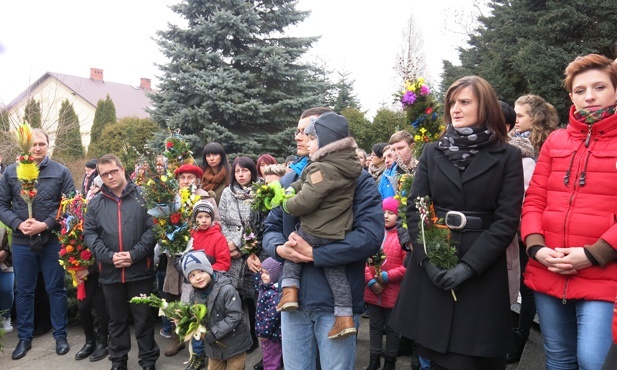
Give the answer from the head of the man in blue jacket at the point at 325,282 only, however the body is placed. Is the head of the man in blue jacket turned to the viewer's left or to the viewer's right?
to the viewer's left

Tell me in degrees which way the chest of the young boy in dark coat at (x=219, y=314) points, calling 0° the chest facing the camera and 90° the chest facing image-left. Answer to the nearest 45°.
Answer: approximately 45°

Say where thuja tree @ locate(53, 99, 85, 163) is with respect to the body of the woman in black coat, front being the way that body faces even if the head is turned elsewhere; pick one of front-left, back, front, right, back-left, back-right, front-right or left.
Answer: right

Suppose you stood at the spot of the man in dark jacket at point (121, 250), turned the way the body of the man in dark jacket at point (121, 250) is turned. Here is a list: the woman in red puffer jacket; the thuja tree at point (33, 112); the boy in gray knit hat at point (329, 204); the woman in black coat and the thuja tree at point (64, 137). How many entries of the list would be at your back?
2

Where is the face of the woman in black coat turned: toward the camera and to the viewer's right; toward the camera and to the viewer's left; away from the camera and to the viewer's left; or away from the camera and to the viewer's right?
toward the camera and to the viewer's left

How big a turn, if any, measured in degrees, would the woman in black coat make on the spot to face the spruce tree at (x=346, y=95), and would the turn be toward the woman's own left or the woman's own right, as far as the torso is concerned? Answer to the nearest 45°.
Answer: approximately 135° to the woman's own right

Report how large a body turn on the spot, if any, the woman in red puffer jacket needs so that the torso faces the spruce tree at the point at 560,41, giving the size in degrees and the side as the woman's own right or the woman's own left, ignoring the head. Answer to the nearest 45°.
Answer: approximately 180°

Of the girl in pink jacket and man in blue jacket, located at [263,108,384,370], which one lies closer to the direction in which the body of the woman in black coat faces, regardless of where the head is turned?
the man in blue jacket

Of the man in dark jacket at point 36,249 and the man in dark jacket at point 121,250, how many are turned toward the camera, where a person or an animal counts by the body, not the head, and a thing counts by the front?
2

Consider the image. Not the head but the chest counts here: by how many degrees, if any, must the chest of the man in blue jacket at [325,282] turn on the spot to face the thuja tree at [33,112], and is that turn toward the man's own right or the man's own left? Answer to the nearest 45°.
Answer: approximately 90° to the man's own right

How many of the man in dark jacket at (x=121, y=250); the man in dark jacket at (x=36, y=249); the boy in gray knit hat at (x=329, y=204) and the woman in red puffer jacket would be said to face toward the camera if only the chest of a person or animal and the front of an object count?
3

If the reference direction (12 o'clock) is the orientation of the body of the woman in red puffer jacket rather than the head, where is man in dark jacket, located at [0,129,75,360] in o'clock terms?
The man in dark jacket is roughly at 3 o'clock from the woman in red puffer jacket.

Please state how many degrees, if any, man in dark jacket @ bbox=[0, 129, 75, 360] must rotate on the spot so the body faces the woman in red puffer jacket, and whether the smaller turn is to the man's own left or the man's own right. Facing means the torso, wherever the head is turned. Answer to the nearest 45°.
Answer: approximately 45° to the man's own left

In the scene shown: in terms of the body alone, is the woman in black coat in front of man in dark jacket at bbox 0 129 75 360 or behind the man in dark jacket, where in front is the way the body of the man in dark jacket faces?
in front

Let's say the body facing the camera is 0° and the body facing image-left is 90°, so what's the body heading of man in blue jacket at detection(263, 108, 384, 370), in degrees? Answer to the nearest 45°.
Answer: approximately 45°
